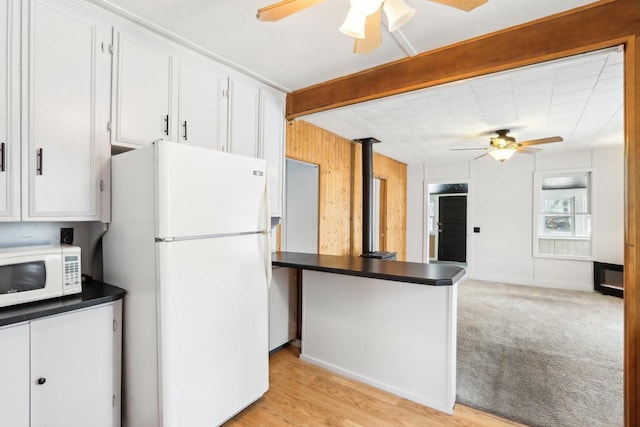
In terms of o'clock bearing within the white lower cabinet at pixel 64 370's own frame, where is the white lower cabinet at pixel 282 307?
the white lower cabinet at pixel 282 307 is roughly at 10 o'clock from the white lower cabinet at pixel 64 370.

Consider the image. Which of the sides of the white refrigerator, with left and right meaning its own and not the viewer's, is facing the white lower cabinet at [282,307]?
left

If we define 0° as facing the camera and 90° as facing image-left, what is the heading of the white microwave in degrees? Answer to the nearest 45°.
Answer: approximately 315°

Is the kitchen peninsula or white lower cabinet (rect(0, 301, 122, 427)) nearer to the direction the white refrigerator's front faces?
the kitchen peninsula

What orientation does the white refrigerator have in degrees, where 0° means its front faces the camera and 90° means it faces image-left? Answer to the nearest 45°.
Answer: approximately 315°

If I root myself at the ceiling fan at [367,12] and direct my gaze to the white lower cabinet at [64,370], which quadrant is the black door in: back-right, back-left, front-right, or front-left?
back-right

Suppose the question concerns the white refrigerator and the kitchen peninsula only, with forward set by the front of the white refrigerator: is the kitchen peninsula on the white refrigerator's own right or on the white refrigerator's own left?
on the white refrigerator's own left
